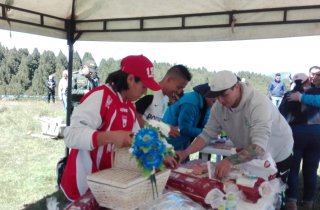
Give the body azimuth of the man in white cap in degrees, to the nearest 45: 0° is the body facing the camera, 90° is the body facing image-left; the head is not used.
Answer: approximately 45°

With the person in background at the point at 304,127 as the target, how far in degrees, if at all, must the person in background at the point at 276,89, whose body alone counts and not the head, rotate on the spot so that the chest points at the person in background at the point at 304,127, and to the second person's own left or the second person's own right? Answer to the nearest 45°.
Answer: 0° — they already face them

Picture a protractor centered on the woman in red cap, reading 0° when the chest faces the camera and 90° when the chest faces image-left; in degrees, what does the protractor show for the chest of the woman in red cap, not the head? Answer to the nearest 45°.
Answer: approximately 315°

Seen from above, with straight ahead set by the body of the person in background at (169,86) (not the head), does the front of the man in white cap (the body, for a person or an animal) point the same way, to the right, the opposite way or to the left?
to the right

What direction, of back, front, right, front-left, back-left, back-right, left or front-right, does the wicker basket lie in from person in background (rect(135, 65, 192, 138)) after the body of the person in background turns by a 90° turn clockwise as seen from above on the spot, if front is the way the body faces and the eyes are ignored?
front-left

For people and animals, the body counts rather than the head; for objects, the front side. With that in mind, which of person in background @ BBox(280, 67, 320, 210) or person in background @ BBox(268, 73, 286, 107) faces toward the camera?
person in background @ BBox(268, 73, 286, 107)

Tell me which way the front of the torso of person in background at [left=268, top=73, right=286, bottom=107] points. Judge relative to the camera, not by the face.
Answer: toward the camera

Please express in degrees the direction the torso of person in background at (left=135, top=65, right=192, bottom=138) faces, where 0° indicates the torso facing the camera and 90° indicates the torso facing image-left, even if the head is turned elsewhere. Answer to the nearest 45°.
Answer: approximately 315°

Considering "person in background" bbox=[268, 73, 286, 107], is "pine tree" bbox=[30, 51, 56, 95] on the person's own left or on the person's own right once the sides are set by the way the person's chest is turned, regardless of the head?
on the person's own right

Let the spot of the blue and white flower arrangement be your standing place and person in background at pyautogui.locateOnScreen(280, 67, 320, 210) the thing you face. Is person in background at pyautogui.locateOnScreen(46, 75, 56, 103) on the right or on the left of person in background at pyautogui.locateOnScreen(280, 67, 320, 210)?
left

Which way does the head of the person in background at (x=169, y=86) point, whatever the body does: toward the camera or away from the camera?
toward the camera
